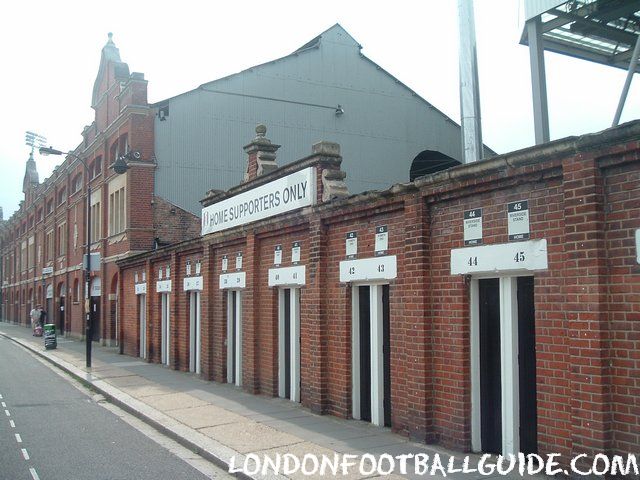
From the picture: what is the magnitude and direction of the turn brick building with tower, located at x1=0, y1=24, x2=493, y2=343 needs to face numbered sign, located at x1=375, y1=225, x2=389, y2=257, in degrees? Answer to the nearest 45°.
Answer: approximately 45° to its left

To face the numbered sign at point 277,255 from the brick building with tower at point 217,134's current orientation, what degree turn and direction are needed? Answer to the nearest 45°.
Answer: approximately 45° to its left

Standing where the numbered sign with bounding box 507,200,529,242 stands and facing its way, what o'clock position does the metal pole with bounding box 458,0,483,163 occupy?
The metal pole is roughly at 4 o'clock from the numbered sign.

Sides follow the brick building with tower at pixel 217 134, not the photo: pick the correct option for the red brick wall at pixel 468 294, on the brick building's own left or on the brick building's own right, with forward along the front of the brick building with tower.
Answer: on the brick building's own left

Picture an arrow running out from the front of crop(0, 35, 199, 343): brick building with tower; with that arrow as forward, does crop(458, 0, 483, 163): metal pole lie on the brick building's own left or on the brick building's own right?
on the brick building's own left

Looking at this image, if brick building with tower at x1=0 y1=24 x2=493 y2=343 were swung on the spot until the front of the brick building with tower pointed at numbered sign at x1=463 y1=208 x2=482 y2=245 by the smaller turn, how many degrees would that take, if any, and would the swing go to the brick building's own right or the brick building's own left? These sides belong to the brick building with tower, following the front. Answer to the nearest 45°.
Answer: approximately 45° to the brick building's own left

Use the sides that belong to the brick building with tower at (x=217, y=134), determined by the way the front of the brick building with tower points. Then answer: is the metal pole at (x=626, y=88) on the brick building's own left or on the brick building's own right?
on the brick building's own left

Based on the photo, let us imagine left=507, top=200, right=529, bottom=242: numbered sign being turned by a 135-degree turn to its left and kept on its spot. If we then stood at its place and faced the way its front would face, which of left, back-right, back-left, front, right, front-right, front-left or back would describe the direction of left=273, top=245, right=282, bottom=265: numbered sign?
back-left

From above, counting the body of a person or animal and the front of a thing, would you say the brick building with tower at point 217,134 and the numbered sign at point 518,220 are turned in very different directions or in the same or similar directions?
same or similar directions

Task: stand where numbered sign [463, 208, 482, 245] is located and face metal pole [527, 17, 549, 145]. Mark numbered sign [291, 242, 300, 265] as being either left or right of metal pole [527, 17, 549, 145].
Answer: left

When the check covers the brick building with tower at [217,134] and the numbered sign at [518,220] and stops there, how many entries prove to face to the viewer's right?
0

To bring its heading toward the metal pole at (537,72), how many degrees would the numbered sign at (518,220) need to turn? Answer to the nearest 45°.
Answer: approximately 135° to its right

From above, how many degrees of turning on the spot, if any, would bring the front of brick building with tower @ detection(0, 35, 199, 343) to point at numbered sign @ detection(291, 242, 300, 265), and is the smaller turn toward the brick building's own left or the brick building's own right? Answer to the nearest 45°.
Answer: approximately 45° to the brick building's own left

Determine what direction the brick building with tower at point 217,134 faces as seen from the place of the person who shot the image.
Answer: facing the viewer and to the left of the viewer

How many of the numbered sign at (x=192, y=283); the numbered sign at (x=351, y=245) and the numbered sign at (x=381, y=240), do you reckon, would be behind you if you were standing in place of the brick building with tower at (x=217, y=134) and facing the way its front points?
0

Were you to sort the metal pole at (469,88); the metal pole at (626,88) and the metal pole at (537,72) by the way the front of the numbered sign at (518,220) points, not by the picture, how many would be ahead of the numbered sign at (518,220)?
0
